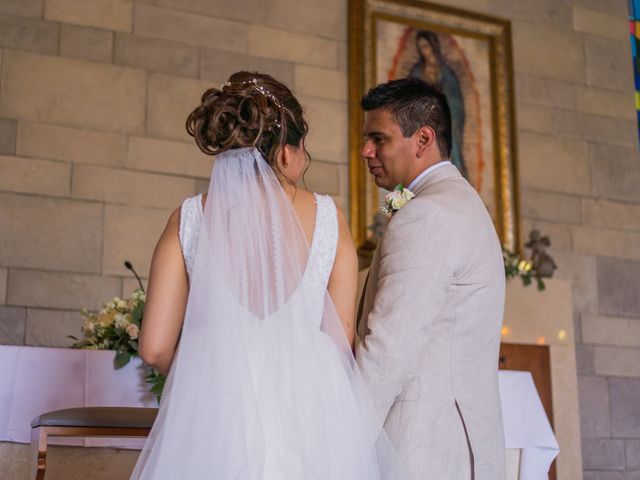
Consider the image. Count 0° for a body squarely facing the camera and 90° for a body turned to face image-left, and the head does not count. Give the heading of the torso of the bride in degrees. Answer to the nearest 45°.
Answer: approximately 180°

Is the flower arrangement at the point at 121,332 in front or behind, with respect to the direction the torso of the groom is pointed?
in front

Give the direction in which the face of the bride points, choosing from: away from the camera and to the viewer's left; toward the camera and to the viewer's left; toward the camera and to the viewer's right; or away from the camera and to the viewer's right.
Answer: away from the camera and to the viewer's right

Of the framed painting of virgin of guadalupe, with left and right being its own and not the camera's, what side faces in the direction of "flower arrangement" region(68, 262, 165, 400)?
right

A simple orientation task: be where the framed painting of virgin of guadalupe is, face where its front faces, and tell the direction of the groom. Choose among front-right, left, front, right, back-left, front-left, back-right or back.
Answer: front-right

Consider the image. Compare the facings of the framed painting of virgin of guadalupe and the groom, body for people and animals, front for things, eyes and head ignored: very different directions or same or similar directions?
very different directions

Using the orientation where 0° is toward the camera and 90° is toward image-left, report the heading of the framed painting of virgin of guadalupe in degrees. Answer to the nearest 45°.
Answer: approximately 315°

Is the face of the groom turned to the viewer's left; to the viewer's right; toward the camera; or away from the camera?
to the viewer's left
